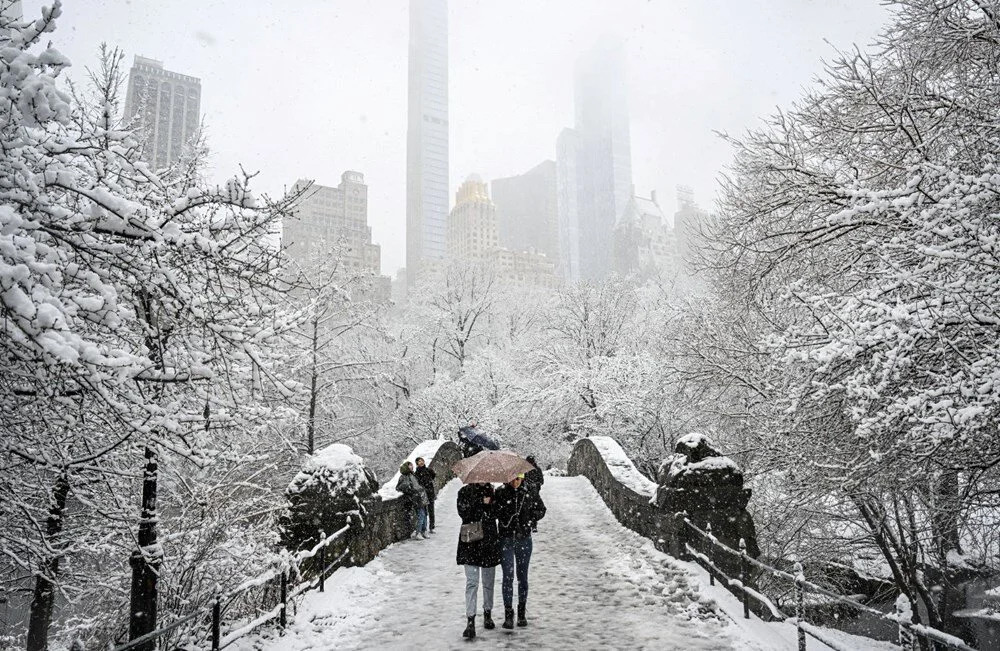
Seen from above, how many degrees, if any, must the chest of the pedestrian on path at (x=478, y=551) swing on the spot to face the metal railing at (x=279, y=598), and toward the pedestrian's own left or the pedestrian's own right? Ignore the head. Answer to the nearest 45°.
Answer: approximately 90° to the pedestrian's own right

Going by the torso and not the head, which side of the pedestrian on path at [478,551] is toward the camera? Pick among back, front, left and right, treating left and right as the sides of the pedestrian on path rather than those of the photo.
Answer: front

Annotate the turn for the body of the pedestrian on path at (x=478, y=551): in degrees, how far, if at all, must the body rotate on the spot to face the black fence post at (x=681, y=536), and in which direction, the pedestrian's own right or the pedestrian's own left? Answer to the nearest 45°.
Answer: approximately 135° to the pedestrian's own left

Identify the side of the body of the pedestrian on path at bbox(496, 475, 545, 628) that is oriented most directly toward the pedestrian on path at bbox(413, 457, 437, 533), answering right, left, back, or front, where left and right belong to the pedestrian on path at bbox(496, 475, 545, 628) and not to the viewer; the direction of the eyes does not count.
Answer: back

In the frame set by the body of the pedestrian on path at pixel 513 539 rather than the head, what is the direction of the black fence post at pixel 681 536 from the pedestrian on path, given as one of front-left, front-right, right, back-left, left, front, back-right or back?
back-left

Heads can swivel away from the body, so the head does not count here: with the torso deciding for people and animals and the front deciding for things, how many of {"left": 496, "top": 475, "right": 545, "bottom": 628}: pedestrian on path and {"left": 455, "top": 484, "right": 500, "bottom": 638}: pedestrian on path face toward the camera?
2

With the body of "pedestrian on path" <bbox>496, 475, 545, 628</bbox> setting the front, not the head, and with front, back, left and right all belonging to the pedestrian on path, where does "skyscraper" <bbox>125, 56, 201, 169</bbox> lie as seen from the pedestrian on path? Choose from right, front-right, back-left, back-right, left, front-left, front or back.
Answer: back-right

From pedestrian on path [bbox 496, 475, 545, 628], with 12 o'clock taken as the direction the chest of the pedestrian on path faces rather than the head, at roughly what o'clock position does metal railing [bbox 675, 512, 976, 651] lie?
The metal railing is roughly at 10 o'clock from the pedestrian on path.

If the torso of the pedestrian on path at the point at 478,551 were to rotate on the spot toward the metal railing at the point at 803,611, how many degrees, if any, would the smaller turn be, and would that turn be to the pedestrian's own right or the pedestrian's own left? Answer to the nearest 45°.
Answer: approximately 45° to the pedestrian's own left

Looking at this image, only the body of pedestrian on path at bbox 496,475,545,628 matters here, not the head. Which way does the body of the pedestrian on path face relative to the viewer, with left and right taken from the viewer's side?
facing the viewer

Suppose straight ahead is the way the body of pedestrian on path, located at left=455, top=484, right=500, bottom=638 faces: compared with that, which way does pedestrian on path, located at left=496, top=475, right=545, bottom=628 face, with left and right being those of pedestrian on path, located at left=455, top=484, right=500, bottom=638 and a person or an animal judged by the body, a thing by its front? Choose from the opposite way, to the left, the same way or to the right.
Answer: the same way

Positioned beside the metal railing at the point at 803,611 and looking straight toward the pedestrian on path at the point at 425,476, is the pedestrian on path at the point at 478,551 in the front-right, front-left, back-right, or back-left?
front-left
